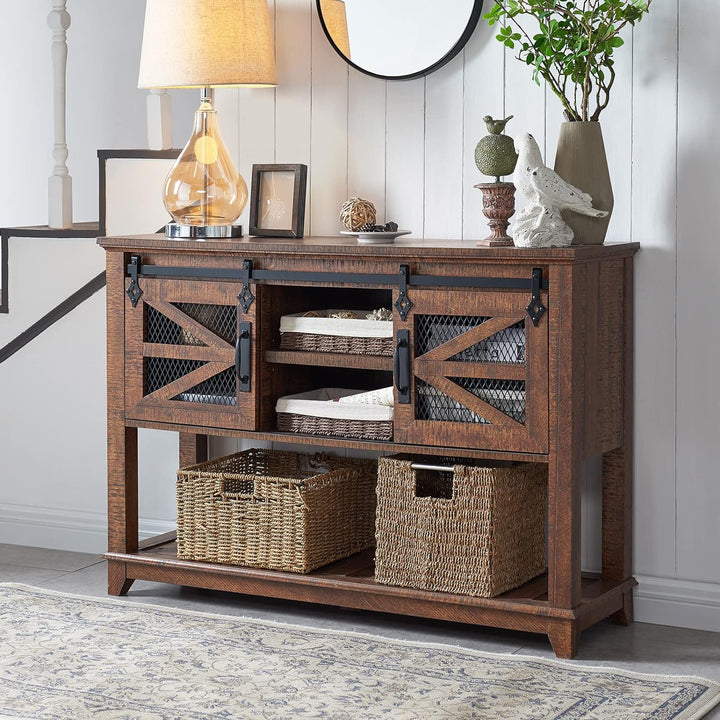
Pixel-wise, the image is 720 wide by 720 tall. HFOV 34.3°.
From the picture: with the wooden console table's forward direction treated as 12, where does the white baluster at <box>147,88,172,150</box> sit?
The white baluster is roughly at 3 o'clock from the wooden console table.

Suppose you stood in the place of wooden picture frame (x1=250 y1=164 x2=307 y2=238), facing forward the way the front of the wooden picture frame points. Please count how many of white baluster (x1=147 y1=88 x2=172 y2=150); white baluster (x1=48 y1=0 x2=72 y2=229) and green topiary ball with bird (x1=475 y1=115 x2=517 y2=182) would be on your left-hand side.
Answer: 1

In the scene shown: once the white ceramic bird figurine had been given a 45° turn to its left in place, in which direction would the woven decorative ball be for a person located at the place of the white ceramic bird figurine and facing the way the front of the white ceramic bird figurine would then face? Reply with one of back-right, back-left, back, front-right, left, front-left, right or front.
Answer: right

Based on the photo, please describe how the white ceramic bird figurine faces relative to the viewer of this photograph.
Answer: facing to the left of the viewer

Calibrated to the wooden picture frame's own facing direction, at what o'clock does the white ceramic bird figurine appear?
The white ceramic bird figurine is roughly at 9 o'clock from the wooden picture frame.

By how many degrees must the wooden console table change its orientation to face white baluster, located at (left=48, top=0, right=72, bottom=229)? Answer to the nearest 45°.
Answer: approximately 90° to its right

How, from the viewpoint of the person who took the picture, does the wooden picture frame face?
facing the viewer and to the left of the viewer

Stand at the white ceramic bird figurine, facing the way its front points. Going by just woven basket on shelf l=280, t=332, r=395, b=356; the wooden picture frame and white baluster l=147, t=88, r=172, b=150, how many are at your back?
0

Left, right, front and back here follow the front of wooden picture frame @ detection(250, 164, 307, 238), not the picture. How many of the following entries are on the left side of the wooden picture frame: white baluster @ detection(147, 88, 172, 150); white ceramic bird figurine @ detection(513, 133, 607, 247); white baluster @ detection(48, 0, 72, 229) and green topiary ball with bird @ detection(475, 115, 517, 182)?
2
